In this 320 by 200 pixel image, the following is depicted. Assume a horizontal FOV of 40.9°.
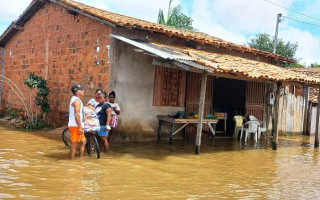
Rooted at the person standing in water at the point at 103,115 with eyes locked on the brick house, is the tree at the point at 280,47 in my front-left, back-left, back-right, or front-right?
front-right

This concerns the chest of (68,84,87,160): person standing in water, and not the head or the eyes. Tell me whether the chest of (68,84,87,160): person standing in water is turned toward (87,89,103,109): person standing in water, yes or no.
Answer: no

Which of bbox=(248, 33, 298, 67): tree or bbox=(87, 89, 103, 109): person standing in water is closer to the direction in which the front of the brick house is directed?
the person standing in water
